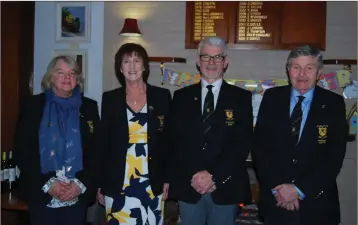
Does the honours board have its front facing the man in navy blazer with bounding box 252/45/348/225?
yes

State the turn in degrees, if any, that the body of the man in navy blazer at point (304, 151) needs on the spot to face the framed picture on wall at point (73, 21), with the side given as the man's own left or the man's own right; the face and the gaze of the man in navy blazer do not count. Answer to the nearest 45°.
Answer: approximately 135° to the man's own right

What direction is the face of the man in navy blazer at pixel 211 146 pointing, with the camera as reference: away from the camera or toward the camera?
toward the camera

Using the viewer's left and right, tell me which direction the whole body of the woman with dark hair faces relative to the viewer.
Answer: facing the viewer

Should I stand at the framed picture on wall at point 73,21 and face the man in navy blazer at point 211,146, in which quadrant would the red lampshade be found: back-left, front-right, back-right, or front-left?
front-left

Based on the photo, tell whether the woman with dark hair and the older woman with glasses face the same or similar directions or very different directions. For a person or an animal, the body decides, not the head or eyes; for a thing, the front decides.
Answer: same or similar directions

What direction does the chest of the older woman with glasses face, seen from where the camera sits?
toward the camera

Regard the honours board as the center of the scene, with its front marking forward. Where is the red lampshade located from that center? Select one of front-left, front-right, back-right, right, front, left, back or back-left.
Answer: right

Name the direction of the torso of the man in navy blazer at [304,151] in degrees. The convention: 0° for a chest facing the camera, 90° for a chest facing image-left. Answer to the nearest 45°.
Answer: approximately 0°

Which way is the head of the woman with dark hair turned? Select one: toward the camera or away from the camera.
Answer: toward the camera

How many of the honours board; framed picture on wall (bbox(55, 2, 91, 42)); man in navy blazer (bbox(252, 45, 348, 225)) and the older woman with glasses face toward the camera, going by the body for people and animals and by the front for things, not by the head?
4

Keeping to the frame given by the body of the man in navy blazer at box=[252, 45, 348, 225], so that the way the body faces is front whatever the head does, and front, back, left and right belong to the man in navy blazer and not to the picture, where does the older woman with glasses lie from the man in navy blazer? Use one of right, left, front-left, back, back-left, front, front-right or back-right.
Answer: right

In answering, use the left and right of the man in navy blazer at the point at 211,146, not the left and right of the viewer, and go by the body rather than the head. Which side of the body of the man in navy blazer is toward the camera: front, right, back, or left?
front

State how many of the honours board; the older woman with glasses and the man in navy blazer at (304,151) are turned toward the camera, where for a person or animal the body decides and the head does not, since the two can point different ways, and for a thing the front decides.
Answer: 3
